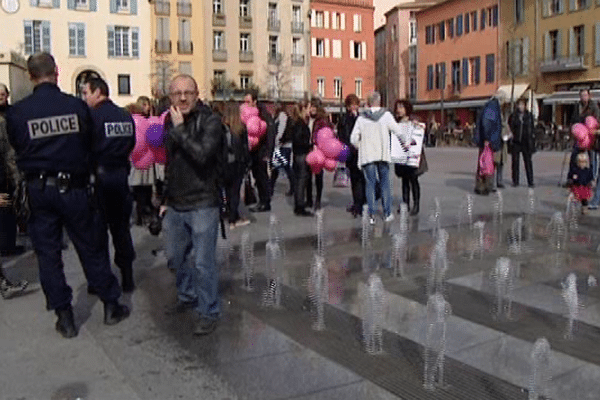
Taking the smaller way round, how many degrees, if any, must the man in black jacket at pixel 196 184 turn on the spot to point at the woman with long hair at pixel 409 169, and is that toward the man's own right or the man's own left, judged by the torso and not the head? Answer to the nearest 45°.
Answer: approximately 180°

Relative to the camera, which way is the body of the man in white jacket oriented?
away from the camera

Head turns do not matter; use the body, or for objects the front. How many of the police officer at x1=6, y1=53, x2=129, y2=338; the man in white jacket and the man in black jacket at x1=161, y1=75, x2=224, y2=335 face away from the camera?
2

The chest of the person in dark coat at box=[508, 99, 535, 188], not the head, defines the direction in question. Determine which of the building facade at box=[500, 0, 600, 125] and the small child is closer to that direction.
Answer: the small child

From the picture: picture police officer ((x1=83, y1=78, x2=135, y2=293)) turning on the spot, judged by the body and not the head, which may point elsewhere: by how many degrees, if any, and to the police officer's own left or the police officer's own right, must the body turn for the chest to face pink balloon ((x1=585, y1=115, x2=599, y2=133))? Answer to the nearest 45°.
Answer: approximately 90° to the police officer's own right

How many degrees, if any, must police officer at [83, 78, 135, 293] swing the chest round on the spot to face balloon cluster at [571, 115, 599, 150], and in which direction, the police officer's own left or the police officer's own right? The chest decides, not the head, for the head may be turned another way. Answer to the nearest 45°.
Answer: approximately 90° to the police officer's own right

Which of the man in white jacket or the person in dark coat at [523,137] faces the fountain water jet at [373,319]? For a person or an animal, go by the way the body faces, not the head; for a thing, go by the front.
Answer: the person in dark coat

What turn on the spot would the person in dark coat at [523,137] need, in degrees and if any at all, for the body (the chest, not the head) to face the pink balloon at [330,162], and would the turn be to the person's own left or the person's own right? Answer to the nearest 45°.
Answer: approximately 45° to the person's own right
